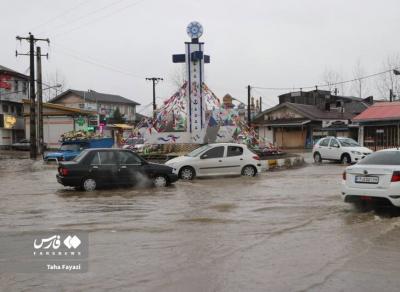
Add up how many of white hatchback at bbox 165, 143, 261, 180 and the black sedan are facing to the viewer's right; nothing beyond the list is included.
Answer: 1

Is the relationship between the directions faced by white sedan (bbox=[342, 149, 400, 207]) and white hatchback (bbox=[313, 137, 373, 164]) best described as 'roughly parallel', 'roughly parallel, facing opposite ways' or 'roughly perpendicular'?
roughly perpendicular

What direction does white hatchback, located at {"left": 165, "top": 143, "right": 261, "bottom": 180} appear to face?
to the viewer's left

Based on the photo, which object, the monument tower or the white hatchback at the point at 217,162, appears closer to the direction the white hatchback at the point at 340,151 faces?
the white hatchback at the point at 217,162

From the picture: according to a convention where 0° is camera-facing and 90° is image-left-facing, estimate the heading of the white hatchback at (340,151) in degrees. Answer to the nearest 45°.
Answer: approximately 315°

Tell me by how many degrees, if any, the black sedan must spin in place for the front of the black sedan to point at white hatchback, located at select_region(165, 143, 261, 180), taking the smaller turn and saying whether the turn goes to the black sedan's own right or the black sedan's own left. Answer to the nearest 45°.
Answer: approximately 45° to the black sedan's own left
